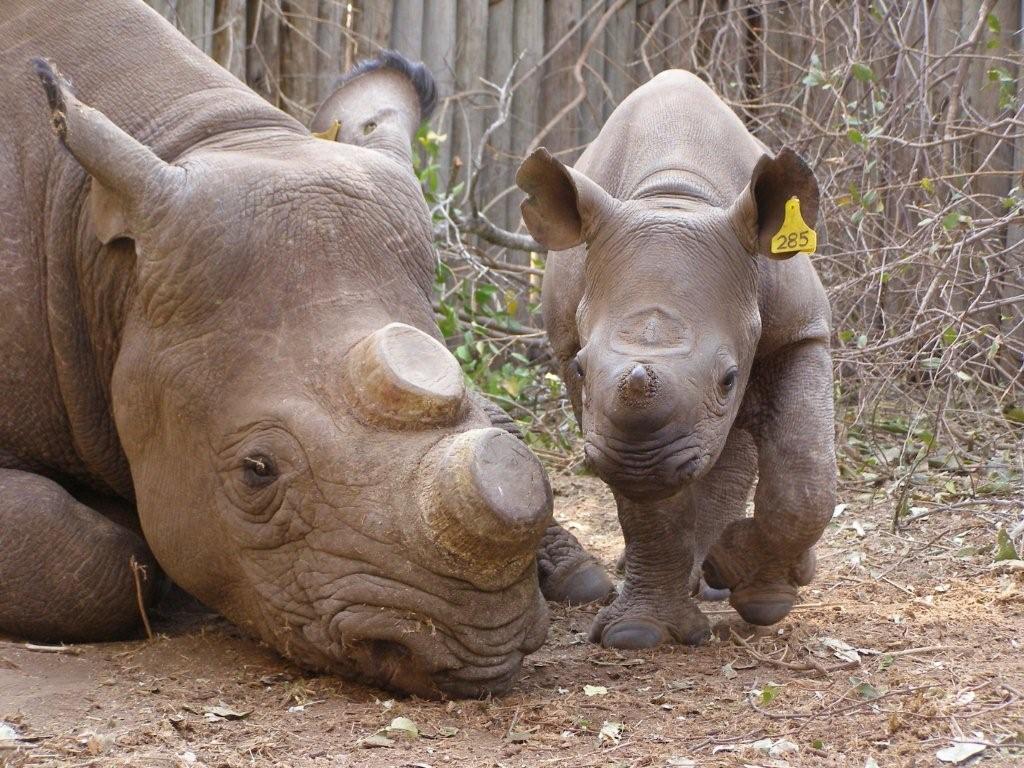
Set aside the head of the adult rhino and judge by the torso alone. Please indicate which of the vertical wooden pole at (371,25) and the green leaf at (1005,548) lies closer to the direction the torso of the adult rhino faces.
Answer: the green leaf

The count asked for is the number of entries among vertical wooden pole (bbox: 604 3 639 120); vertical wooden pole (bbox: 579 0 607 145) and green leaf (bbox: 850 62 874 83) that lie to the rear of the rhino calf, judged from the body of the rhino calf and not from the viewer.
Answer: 3

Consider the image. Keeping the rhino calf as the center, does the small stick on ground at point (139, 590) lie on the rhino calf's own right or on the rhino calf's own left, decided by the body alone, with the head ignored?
on the rhino calf's own right

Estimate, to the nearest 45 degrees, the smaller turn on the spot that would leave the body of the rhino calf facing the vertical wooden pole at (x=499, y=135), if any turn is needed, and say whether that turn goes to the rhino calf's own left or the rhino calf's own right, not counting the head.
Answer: approximately 180°

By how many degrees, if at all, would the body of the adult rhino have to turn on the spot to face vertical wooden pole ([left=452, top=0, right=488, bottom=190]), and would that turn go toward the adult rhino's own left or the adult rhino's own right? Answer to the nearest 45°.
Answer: approximately 135° to the adult rhino's own left

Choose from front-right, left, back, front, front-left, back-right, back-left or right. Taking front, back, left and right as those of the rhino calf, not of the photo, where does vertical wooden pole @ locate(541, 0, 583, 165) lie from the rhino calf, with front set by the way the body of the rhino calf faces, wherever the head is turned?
back

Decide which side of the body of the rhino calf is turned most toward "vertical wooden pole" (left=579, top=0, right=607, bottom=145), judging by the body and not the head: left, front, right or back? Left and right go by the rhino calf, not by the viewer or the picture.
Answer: back

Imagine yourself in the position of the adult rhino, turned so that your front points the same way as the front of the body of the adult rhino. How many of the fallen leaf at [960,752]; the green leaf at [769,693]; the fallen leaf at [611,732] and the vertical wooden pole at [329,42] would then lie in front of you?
3

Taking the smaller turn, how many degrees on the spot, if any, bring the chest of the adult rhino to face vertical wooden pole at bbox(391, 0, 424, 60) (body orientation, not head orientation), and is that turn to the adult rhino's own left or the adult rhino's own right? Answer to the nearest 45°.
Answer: approximately 135° to the adult rhino's own left

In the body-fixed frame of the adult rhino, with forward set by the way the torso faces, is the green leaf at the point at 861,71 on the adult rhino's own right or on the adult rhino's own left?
on the adult rhino's own left

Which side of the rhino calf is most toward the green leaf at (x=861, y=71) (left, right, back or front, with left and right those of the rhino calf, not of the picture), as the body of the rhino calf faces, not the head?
back
